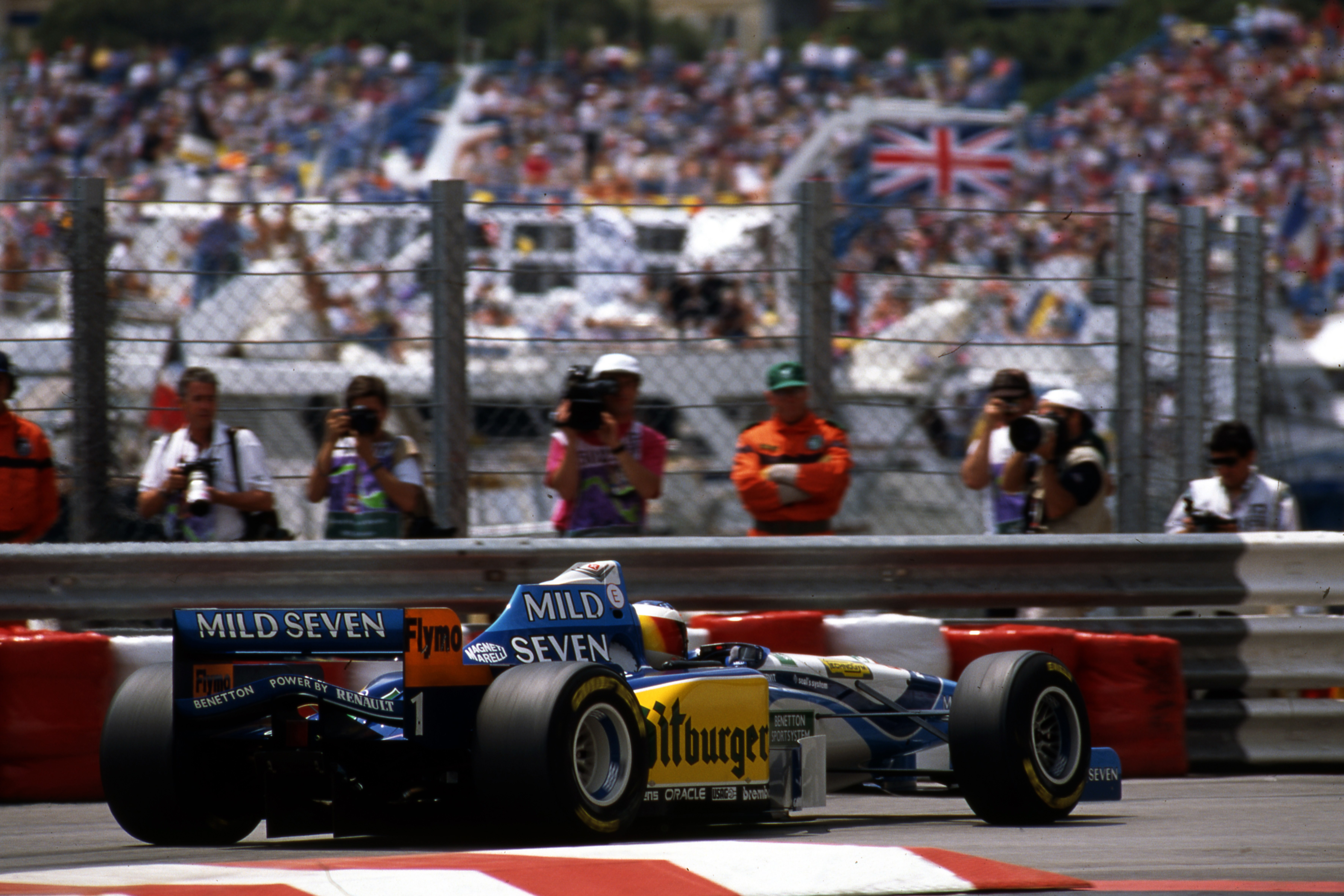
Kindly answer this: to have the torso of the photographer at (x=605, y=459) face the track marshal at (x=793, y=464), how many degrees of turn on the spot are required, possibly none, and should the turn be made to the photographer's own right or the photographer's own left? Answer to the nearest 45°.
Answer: approximately 135° to the photographer's own left

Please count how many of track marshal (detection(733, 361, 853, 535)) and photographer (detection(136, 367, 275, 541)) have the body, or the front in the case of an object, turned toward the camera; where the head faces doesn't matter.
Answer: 2

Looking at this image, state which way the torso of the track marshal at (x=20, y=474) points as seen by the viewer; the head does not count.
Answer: toward the camera

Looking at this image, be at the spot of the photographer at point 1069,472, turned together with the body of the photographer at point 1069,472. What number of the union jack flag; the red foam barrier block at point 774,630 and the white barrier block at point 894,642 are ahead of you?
2

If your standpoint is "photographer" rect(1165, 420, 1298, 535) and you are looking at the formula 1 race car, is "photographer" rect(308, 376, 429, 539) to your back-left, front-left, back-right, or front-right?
front-right

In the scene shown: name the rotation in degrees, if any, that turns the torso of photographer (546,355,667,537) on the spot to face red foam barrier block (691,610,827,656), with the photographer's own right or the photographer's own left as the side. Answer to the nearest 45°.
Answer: approximately 90° to the photographer's own left

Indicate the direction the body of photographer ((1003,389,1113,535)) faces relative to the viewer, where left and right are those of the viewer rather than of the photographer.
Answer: facing the viewer and to the left of the viewer

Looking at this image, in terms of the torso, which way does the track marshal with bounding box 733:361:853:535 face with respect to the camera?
toward the camera

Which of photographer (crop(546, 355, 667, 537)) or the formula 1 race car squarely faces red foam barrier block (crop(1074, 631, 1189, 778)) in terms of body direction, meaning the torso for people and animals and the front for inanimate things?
the formula 1 race car

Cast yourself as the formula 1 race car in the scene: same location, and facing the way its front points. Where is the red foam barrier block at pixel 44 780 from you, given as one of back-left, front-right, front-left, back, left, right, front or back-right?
left

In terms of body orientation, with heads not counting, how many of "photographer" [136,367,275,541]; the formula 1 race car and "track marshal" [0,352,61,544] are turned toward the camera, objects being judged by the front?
2

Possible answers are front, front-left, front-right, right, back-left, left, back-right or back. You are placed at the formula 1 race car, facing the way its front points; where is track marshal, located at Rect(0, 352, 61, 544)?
left

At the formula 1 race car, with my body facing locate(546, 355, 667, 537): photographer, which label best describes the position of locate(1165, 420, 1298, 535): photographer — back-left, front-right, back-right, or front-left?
front-right

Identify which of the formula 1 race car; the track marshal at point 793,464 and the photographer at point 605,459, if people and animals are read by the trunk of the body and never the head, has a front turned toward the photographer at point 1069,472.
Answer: the formula 1 race car

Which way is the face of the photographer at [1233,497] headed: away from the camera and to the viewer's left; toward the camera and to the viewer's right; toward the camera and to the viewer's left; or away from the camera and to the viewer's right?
toward the camera and to the viewer's left

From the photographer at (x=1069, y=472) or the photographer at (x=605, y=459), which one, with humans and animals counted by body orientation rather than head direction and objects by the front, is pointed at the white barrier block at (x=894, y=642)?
the photographer at (x=1069, y=472)

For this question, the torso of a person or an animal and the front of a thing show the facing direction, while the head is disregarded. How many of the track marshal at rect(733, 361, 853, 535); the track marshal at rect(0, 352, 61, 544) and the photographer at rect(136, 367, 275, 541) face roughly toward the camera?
3

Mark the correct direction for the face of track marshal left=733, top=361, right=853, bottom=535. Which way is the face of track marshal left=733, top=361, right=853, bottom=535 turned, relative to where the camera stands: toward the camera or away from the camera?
toward the camera

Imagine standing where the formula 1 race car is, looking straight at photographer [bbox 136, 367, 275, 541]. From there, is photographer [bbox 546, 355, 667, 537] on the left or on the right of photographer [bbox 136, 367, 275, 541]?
right
